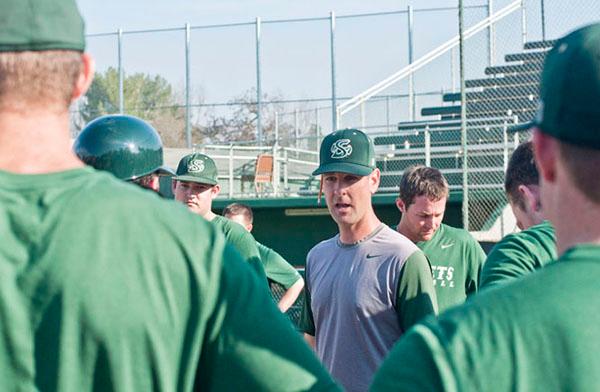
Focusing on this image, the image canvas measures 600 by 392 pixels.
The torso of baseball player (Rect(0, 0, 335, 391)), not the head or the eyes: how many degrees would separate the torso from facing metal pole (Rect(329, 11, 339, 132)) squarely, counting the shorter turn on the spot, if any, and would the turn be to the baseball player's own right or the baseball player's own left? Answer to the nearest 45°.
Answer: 0° — they already face it

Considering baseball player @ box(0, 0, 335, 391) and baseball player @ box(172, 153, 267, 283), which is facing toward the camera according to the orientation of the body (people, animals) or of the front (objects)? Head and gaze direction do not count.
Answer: baseball player @ box(172, 153, 267, 283)

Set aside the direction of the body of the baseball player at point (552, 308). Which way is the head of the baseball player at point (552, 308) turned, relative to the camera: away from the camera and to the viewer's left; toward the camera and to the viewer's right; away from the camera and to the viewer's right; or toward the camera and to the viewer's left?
away from the camera and to the viewer's left

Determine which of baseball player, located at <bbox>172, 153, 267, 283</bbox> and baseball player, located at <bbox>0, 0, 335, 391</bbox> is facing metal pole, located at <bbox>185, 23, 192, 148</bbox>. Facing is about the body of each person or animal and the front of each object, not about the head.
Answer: baseball player, located at <bbox>0, 0, 335, 391</bbox>

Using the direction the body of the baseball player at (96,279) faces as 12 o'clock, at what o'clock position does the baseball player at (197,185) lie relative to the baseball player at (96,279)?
the baseball player at (197,185) is roughly at 12 o'clock from the baseball player at (96,279).

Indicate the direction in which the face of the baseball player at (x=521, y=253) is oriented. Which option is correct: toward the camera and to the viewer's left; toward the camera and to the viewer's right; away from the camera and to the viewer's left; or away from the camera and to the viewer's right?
away from the camera and to the viewer's left

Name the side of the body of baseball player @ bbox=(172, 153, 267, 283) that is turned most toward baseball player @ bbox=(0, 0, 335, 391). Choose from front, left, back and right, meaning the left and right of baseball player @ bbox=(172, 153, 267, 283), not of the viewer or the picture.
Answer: front

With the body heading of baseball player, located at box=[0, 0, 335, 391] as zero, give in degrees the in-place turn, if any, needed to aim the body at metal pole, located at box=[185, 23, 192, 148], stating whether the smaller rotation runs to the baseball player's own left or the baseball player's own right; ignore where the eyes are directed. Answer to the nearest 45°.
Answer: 0° — they already face it

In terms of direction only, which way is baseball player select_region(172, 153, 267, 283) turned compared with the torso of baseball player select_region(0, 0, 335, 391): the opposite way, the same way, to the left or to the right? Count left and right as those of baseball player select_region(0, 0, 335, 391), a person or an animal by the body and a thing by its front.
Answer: the opposite way

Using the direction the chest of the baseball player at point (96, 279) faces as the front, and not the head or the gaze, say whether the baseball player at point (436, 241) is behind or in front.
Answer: in front

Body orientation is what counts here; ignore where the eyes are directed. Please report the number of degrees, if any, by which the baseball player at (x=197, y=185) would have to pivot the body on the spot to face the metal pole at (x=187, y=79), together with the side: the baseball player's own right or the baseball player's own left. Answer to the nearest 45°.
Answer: approximately 180°

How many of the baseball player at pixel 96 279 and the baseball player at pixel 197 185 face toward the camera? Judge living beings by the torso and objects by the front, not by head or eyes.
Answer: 1

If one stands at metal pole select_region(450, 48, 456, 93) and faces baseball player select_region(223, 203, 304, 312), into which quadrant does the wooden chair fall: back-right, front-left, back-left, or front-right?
front-right

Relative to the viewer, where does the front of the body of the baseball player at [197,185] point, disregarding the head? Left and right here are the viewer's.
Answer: facing the viewer

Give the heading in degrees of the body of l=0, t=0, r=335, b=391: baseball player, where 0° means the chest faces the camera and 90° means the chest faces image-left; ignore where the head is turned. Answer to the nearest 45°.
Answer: approximately 180°
